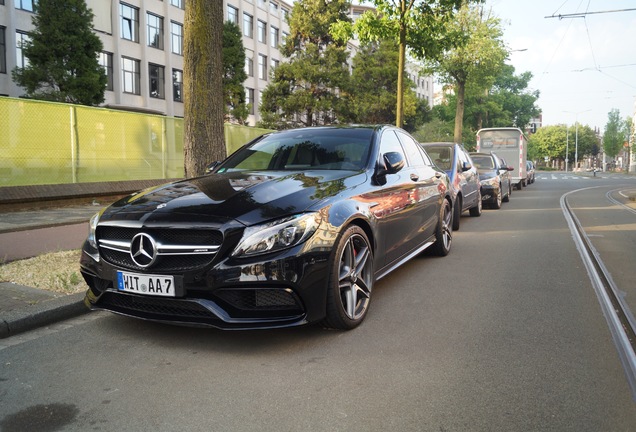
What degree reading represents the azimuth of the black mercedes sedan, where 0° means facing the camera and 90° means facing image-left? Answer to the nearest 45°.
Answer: approximately 45°

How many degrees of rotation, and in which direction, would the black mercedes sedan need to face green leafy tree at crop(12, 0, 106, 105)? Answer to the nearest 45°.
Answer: approximately 135° to its right

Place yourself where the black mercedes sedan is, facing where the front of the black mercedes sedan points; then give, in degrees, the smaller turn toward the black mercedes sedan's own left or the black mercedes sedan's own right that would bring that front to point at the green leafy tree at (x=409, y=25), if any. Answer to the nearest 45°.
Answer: approximately 135° to the black mercedes sedan's own right

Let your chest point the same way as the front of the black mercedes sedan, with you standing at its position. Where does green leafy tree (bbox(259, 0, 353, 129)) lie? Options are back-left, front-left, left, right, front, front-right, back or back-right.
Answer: back-right

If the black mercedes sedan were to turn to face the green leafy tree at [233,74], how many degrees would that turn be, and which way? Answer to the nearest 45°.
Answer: approximately 135° to its right

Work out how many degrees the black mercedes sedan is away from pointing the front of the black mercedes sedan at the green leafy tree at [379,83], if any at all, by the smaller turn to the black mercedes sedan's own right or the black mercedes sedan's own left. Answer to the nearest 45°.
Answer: approximately 135° to the black mercedes sedan's own right
